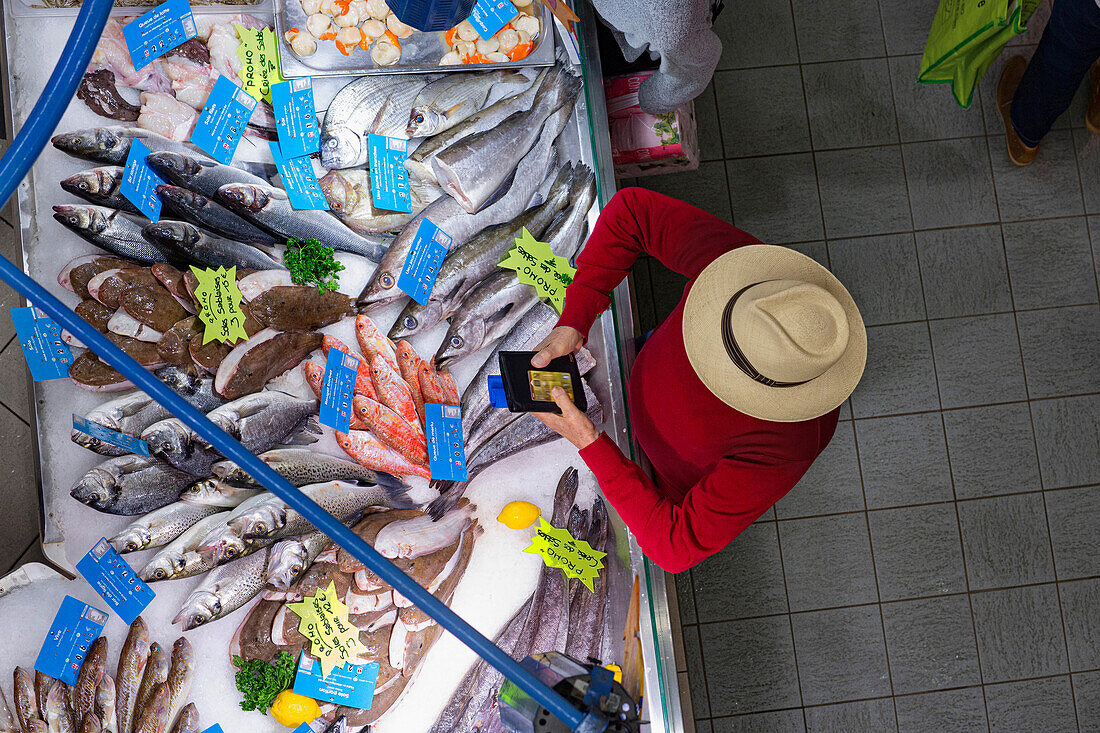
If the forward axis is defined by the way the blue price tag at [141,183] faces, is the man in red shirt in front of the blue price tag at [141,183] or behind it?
in front

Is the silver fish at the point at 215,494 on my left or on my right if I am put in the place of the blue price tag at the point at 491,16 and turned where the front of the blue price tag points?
on my right

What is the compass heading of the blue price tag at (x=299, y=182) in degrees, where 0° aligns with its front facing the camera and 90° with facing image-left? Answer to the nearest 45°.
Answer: approximately 0°

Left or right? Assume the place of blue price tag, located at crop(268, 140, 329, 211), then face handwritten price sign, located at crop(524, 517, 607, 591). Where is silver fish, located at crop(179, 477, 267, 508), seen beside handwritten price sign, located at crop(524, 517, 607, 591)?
right

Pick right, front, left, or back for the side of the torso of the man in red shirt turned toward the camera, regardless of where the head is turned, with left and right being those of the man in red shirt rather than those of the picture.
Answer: left

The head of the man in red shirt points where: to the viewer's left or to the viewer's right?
to the viewer's left
